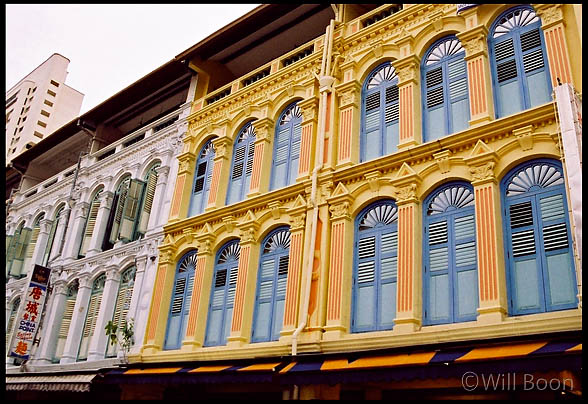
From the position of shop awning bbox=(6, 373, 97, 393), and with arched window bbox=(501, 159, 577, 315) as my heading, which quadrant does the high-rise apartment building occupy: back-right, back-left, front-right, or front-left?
back-left

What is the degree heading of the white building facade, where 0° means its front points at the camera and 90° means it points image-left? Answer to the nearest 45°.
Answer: approximately 45°

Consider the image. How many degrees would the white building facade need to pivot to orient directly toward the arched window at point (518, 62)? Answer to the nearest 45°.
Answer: approximately 90° to its left

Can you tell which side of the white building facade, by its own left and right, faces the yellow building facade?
left

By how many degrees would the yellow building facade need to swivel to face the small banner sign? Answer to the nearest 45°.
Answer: approximately 90° to its right

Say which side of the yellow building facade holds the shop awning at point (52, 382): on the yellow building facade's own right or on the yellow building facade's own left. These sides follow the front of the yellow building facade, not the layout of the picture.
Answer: on the yellow building facade's own right
